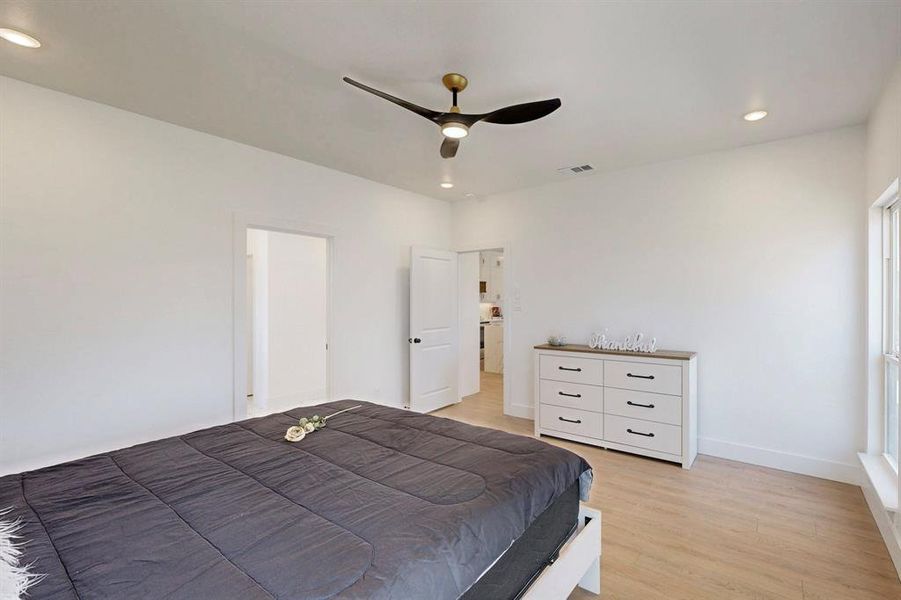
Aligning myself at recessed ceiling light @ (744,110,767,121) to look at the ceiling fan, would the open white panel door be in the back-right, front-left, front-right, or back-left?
front-right

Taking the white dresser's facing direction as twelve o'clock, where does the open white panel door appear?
The open white panel door is roughly at 2 o'clock from the white dresser.

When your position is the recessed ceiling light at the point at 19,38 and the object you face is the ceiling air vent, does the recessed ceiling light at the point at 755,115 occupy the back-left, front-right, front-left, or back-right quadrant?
front-right

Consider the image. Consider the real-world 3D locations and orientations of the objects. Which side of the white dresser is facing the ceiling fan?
front

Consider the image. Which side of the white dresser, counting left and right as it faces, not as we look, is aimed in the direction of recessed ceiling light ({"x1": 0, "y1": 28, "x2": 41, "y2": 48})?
front

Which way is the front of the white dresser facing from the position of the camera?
facing the viewer and to the left of the viewer
